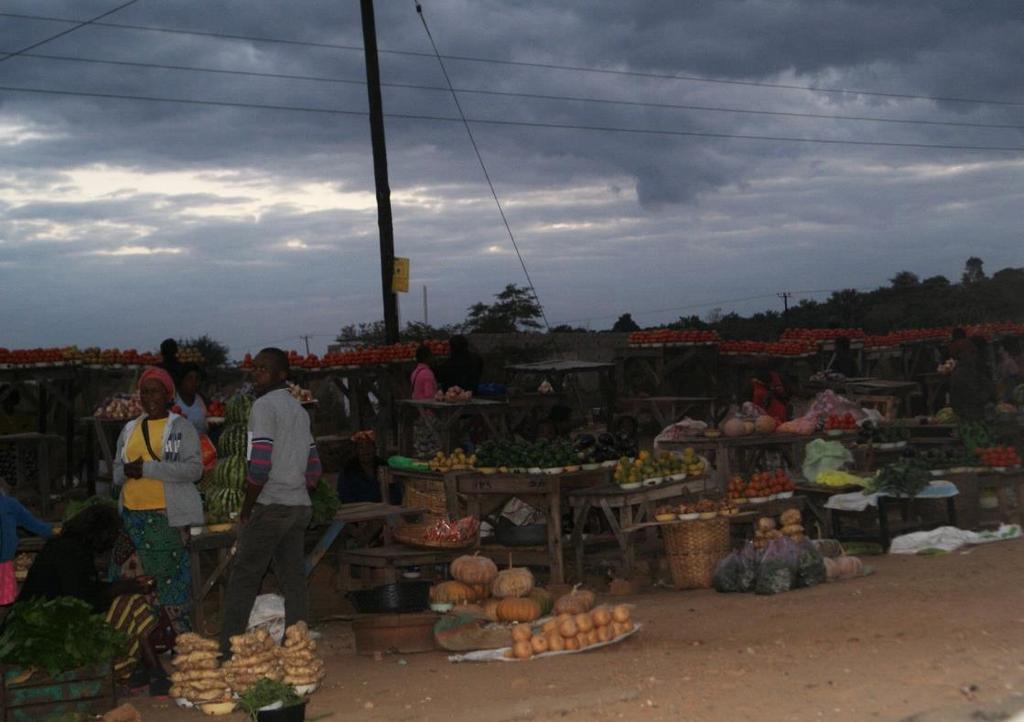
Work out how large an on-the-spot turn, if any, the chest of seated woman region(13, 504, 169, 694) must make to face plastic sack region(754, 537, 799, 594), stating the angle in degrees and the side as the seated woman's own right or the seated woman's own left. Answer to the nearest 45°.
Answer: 0° — they already face it

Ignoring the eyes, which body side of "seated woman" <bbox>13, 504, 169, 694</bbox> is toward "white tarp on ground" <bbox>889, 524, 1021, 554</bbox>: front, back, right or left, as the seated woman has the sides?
front

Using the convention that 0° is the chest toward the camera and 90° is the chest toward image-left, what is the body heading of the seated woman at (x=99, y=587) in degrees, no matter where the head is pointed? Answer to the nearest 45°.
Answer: approximately 270°

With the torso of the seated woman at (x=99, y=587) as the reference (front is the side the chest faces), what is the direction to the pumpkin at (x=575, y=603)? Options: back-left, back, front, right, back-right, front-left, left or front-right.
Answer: front

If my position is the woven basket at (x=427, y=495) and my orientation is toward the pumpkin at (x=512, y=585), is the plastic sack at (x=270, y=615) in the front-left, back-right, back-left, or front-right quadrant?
front-right

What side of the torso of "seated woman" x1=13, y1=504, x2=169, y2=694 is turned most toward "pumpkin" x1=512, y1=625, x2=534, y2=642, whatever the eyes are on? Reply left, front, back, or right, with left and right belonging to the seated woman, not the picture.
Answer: front

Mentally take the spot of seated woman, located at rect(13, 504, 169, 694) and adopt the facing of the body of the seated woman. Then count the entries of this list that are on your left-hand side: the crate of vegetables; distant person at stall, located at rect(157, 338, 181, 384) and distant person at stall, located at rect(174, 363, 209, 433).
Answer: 2

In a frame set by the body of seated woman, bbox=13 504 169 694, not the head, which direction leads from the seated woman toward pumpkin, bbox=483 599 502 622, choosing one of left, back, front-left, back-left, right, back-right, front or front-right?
front

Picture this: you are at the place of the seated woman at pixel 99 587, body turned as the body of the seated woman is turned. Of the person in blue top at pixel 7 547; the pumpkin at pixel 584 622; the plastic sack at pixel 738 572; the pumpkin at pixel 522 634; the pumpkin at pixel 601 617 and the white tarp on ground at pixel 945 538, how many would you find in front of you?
5

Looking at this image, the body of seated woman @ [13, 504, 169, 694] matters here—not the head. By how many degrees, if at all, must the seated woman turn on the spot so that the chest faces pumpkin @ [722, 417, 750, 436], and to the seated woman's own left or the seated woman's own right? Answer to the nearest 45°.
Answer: approximately 45° to the seated woman's own left

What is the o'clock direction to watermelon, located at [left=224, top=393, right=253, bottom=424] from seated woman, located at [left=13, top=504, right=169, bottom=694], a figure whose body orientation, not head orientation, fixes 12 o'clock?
The watermelon is roughly at 10 o'clock from the seated woman.

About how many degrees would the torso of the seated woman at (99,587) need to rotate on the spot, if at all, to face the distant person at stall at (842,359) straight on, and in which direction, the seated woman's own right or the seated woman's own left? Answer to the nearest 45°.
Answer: approximately 45° to the seated woman's own left

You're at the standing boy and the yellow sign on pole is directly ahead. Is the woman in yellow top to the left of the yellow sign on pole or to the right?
left

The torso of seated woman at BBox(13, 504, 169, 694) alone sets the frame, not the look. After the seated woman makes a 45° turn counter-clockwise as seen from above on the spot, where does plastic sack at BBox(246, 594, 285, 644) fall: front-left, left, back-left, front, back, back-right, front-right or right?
front
